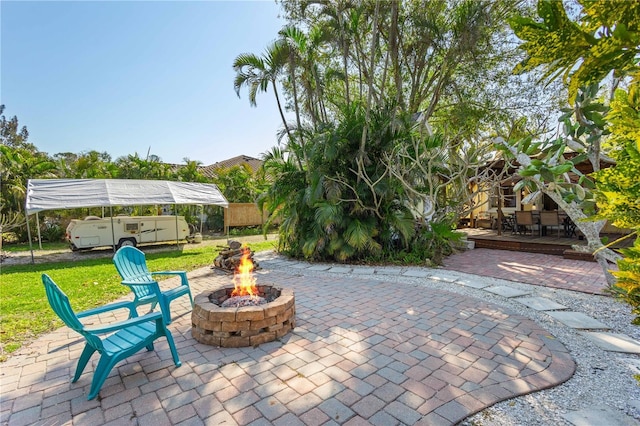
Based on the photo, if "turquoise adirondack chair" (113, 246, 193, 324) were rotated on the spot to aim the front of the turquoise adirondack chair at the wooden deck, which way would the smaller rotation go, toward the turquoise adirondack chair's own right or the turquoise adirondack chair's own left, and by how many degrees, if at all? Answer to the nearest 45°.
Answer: approximately 45° to the turquoise adirondack chair's own left

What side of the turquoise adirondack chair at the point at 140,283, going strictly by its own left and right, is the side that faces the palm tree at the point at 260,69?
left

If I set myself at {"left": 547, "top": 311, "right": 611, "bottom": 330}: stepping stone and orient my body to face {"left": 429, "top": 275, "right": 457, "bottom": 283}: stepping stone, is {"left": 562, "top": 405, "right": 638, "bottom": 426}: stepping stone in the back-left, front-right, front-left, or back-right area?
back-left

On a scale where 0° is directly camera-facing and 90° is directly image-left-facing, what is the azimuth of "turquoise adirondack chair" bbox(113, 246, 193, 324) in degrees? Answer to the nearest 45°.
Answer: approximately 315°

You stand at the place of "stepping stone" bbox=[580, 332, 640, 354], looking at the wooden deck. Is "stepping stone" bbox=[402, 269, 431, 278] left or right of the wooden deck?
left

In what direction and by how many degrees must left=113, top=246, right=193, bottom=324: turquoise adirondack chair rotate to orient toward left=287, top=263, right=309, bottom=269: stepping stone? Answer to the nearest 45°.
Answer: approximately 90° to its left

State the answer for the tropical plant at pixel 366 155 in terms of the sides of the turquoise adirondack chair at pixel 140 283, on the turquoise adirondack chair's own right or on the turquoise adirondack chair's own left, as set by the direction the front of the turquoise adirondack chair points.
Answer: on the turquoise adirondack chair's own left

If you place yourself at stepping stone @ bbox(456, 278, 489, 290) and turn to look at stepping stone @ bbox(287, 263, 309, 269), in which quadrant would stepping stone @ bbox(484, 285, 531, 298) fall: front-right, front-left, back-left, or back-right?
back-left

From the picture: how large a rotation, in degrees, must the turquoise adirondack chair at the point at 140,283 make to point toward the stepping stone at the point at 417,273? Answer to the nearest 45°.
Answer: approximately 45° to its left

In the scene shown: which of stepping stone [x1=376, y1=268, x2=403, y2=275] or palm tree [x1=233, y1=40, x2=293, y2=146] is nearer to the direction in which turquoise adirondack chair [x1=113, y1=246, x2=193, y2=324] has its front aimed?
the stepping stone
